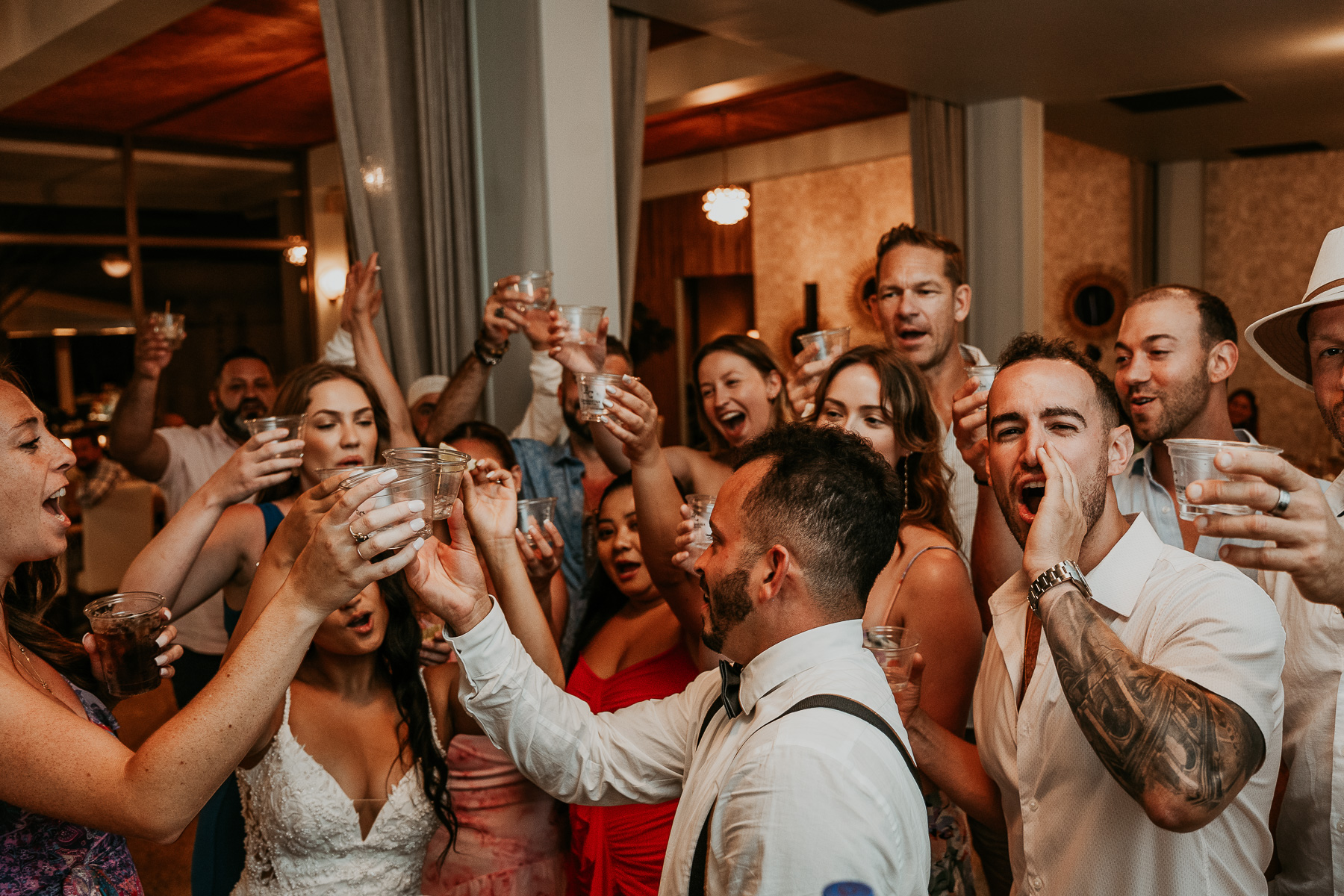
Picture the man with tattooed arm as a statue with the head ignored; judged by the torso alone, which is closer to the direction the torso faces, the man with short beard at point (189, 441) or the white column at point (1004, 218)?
the man with short beard

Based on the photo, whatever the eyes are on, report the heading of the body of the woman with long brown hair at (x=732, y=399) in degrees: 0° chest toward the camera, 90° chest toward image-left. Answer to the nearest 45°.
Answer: approximately 45°

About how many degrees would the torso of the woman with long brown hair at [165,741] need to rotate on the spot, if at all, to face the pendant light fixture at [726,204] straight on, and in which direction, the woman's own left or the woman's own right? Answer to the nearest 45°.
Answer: approximately 45° to the woman's own left

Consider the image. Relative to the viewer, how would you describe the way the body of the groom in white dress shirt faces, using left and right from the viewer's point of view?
facing to the left of the viewer

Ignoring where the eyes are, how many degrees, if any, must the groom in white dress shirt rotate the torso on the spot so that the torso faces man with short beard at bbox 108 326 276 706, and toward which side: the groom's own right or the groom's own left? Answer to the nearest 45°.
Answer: approximately 45° to the groom's own right

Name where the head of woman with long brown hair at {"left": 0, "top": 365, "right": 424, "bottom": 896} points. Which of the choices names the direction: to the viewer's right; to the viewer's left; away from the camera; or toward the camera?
to the viewer's right

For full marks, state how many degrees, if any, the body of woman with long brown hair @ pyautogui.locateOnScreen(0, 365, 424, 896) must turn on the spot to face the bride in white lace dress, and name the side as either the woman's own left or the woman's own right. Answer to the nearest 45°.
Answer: approximately 45° to the woman's own left

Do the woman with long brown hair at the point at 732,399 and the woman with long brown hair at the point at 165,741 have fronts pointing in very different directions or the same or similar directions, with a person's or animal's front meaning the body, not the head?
very different directions

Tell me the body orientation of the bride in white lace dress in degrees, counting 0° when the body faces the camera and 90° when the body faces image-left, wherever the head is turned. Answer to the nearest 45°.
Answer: approximately 0°

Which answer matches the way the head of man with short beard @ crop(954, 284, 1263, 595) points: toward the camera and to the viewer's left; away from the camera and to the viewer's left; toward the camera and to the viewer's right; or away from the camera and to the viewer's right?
toward the camera and to the viewer's left

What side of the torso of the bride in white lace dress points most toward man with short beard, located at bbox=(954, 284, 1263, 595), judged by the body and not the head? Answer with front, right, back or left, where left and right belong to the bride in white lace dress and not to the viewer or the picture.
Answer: left

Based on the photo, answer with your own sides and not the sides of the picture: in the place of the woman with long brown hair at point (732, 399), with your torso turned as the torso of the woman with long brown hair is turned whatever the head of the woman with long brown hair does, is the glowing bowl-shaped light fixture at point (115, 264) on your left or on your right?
on your right

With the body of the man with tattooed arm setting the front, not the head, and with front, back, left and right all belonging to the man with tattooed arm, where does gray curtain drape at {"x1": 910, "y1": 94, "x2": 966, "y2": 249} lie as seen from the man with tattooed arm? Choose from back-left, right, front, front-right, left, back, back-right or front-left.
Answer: back-right

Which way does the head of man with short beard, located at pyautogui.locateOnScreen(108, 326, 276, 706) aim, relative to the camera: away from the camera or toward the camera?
toward the camera

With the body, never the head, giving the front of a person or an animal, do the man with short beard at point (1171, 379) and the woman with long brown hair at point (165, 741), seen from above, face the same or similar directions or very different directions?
very different directions

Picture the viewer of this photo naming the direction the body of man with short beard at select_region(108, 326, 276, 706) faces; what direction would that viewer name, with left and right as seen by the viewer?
facing the viewer and to the right of the viewer
